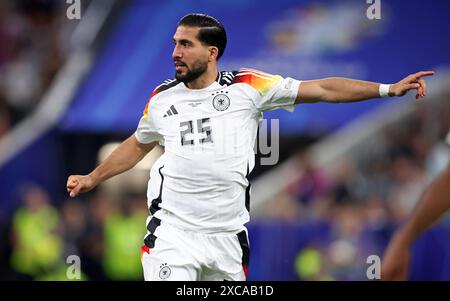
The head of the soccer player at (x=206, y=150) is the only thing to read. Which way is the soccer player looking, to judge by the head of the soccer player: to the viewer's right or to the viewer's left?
to the viewer's left
